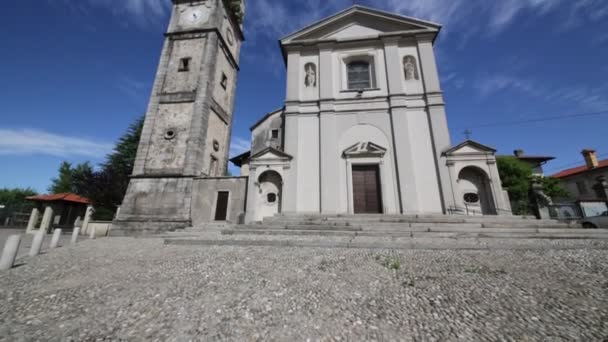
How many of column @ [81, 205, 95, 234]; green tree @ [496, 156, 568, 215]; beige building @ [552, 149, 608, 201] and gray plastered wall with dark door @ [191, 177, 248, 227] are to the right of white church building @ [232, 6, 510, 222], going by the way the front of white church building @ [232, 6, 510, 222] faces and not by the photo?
2

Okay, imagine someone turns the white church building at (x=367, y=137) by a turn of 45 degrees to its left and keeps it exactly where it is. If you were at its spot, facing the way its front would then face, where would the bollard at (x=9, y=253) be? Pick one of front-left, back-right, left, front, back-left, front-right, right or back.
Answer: right

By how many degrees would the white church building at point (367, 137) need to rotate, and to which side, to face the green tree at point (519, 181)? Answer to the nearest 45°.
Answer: approximately 135° to its left

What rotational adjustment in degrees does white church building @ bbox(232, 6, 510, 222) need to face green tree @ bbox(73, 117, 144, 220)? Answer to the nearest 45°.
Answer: approximately 90° to its right

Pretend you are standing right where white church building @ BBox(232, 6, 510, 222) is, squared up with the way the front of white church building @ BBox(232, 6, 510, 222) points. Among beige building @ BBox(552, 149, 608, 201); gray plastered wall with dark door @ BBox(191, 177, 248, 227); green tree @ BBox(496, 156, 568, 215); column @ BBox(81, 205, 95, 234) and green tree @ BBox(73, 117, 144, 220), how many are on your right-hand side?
3

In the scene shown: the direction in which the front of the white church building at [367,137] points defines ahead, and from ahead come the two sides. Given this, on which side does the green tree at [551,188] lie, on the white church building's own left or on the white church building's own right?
on the white church building's own left

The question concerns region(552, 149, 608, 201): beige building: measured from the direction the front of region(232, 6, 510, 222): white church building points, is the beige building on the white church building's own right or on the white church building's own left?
on the white church building's own left

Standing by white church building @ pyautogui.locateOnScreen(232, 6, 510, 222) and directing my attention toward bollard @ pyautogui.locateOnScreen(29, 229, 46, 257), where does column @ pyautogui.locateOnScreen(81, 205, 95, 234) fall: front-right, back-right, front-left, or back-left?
front-right

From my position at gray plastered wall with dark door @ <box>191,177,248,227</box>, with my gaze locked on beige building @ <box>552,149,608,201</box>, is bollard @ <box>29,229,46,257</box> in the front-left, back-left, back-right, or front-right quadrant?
back-right

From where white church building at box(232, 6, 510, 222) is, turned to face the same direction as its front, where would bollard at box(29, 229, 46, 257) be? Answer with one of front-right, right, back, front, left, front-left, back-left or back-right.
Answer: front-right

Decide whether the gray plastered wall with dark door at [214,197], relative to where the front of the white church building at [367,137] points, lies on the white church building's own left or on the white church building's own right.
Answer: on the white church building's own right

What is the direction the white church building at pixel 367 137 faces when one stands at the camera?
facing the viewer

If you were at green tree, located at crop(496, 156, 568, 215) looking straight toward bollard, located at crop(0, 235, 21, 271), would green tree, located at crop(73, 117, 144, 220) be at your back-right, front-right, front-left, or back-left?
front-right
